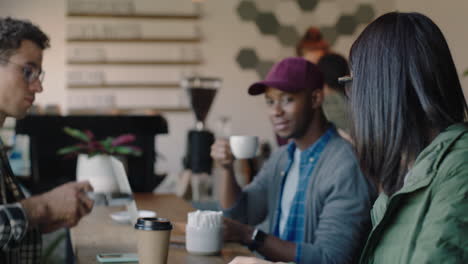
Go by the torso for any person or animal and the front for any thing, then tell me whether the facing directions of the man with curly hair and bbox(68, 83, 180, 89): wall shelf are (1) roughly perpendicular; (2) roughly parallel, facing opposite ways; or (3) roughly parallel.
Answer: roughly perpendicular

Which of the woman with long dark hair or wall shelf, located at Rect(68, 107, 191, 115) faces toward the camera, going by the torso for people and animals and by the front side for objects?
the wall shelf

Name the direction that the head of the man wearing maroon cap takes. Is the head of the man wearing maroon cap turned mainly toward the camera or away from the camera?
toward the camera

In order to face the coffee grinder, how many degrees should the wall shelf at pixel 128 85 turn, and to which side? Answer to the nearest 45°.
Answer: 0° — it already faces it

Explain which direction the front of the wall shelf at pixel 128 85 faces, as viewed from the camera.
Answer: facing the viewer

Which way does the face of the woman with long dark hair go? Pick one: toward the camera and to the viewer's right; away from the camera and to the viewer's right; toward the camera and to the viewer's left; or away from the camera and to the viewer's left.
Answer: away from the camera and to the viewer's left

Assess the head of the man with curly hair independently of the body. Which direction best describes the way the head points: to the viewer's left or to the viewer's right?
to the viewer's right

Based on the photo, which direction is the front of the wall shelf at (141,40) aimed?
toward the camera

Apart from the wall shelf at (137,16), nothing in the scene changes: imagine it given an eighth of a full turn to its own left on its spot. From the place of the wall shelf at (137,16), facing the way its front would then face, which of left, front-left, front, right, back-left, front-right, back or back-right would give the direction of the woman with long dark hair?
front-right

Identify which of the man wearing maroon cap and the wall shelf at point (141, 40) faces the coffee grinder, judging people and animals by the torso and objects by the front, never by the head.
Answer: the wall shelf

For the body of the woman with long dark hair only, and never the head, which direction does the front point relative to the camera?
to the viewer's left

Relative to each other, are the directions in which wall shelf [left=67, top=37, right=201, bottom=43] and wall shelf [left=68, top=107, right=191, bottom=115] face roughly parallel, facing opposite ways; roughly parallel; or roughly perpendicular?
roughly parallel
